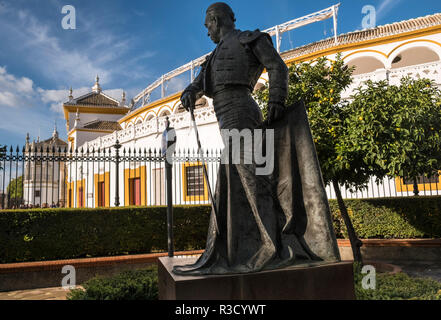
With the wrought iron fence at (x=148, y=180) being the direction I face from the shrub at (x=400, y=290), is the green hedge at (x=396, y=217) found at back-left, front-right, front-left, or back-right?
front-right

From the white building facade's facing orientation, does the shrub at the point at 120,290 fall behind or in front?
in front

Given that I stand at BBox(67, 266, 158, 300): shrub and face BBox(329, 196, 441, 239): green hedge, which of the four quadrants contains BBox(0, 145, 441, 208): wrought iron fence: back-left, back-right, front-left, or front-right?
front-left

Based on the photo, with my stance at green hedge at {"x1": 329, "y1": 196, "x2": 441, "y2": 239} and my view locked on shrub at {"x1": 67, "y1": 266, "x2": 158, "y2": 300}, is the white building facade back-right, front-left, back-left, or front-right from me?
back-right

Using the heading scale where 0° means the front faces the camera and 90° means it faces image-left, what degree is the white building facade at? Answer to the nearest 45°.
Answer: approximately 45°

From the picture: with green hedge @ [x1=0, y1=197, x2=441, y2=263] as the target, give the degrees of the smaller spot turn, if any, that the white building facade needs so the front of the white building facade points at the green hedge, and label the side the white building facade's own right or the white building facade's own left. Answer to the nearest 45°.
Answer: approximately 45° to the white building facade's own left

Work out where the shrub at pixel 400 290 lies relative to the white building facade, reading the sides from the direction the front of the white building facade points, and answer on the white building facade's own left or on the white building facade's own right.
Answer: on the white building facade's own left

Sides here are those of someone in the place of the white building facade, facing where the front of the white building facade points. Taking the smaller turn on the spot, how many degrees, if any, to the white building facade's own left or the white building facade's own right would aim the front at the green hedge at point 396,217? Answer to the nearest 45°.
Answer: approximately 45° to the white building facade's own left
